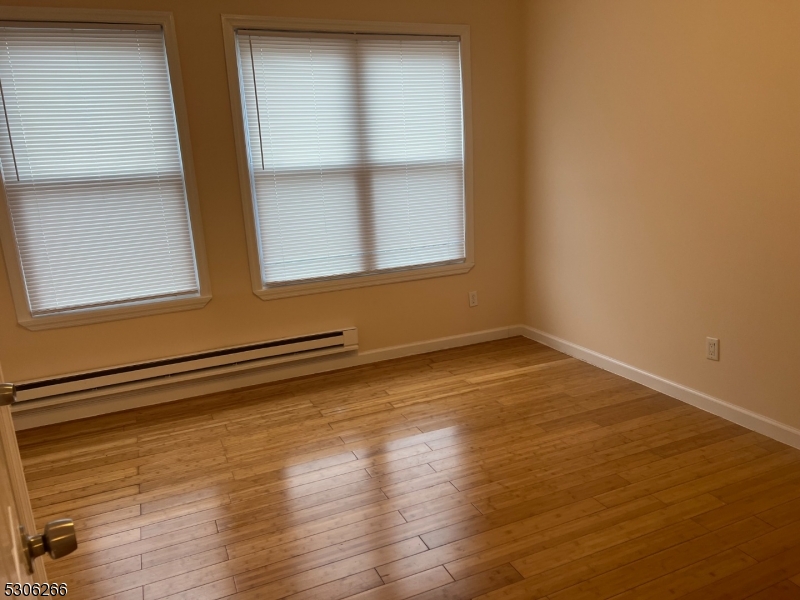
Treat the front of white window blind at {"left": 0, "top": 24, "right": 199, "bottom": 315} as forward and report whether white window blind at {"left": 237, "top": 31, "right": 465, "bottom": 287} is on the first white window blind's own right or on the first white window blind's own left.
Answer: on the first white window blind's own left

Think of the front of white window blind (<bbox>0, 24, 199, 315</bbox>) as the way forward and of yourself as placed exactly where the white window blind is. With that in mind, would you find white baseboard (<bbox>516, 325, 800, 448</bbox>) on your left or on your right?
on your left

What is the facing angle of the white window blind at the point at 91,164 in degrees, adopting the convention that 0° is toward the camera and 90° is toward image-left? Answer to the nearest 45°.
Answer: approximately 0°

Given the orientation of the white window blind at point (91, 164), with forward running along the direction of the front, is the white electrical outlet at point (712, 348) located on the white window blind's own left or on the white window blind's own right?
on the white window blind's own left
